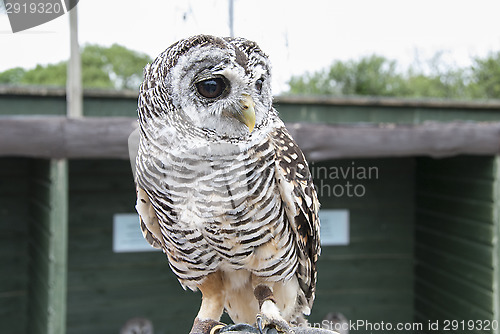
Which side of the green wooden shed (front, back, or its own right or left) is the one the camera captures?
front

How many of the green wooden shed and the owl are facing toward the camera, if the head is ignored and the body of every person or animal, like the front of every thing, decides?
2

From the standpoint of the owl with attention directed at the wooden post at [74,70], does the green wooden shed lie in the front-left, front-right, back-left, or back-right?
front-right

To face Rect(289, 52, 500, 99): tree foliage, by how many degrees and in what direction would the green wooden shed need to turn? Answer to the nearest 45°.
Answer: approximately 180°

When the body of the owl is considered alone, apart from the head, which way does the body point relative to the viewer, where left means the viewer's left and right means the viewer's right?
facing the viewer

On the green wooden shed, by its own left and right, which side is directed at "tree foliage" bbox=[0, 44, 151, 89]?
back

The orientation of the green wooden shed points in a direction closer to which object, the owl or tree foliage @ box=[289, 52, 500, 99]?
the owl

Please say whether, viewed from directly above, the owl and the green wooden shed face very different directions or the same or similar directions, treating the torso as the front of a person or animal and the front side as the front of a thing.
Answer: same or similar directions

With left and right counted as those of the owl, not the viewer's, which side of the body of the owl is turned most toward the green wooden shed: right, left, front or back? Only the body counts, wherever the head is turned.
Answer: back

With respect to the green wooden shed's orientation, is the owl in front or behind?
in front
